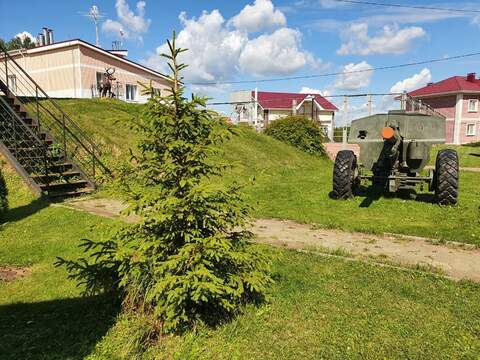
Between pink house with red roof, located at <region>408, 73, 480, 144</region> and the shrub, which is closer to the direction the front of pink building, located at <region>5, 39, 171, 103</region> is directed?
the shrub

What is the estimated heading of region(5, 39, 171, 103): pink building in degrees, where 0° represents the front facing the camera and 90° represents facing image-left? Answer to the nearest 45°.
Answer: approximately 315°

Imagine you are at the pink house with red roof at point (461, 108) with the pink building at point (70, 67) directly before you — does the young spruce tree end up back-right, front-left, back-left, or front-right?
front-left

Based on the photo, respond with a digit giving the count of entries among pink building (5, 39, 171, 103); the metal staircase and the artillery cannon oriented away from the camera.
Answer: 0

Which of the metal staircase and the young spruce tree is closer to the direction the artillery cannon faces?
the young spruce tree

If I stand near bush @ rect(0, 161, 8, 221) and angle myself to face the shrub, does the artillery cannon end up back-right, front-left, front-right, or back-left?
front-right

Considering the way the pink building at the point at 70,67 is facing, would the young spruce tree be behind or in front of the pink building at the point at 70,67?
in front

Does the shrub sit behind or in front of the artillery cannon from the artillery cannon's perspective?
behind

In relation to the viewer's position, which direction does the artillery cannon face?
facing the viewer

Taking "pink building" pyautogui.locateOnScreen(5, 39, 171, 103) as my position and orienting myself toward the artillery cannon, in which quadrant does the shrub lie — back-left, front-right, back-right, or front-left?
front-left

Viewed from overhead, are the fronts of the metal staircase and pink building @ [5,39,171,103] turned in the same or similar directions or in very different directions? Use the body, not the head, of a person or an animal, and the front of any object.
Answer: same or similar directions

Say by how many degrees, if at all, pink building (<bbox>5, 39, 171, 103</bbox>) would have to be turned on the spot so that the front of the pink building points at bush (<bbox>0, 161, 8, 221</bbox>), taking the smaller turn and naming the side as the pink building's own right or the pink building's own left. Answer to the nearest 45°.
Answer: approximately 45° to the pink building's own right

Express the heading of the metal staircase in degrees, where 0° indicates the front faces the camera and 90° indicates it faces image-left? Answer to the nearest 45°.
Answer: approximately 315°
